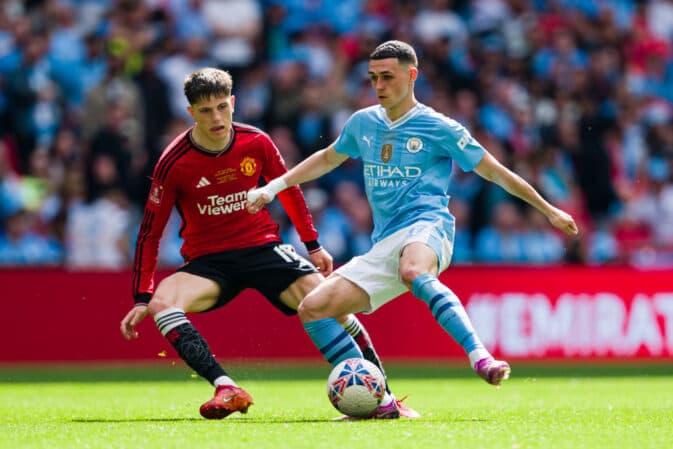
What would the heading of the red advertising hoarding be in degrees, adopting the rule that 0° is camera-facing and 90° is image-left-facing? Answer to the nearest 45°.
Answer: approximately 0°

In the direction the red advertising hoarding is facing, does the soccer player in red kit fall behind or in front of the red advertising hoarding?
in front

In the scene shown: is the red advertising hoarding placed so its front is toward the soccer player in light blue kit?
yes

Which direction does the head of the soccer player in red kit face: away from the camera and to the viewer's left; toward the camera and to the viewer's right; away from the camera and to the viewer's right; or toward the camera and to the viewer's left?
toward the camera and to the viewer's right

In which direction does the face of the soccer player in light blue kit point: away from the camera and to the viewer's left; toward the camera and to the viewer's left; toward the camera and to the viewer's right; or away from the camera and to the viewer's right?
toward the camera and to the viewer's left

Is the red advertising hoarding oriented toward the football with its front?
yes
